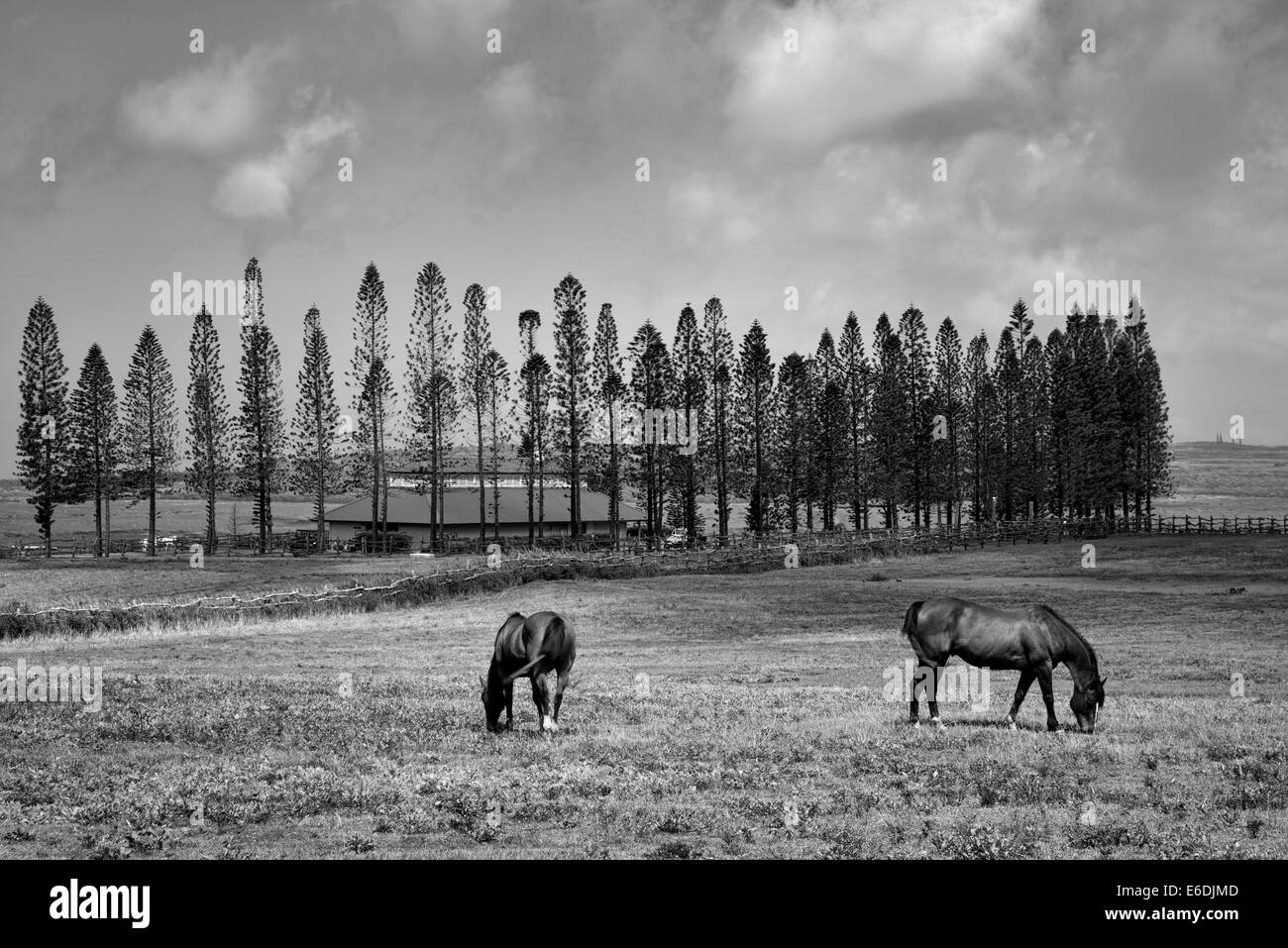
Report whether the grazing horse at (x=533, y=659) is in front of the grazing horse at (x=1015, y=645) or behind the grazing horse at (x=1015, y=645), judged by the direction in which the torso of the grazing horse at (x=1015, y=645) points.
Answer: behind

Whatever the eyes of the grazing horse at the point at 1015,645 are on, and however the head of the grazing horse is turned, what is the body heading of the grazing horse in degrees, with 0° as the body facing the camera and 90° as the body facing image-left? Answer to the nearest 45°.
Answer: approximately 270°
